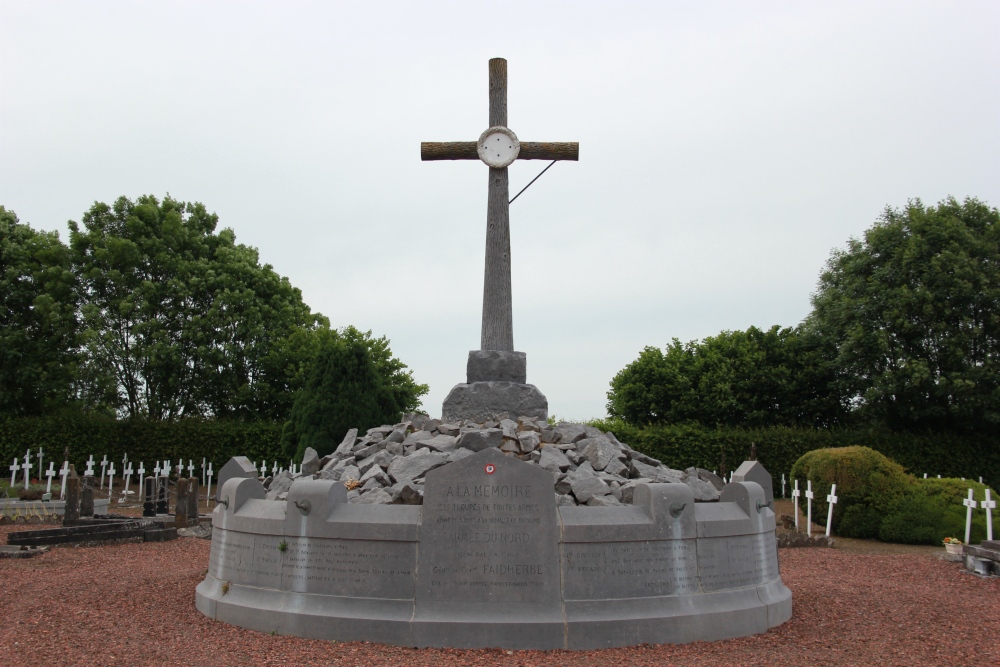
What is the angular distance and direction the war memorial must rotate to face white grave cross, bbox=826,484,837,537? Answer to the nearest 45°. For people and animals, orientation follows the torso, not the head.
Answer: approximately 135° to its left

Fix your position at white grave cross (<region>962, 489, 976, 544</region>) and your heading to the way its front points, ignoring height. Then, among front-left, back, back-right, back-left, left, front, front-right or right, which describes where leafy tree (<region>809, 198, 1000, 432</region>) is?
back-right

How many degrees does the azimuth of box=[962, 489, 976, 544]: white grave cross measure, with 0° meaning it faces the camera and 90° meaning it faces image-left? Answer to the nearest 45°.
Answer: approximately 45°

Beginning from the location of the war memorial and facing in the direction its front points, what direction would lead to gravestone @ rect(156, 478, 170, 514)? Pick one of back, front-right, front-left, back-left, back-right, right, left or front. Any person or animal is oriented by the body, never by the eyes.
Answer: back-right

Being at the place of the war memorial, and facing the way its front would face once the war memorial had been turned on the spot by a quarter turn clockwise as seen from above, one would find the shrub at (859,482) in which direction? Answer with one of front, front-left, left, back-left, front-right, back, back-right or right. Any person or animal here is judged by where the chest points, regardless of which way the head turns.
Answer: back-right

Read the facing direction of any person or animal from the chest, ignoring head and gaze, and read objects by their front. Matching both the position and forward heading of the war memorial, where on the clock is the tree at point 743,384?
The tree is roughly at 7 o'clock from the war memorial.

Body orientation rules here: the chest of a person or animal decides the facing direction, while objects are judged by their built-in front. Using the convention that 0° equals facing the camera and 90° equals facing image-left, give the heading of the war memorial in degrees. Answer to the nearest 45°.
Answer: approximately 0°
